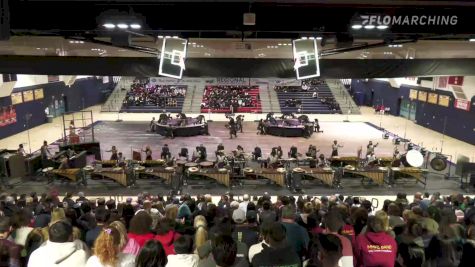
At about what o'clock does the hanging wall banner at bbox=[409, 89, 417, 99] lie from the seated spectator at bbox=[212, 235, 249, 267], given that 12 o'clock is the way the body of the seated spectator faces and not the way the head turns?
The hanging wall banner is roughly at 1 o'clock from the seated spectator.

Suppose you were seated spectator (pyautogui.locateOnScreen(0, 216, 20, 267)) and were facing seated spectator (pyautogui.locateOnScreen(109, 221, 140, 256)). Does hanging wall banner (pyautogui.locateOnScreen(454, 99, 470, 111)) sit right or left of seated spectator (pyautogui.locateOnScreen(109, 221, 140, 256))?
left

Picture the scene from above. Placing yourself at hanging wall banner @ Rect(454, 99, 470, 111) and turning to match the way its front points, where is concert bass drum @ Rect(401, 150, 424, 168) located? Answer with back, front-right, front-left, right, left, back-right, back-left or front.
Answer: front-left

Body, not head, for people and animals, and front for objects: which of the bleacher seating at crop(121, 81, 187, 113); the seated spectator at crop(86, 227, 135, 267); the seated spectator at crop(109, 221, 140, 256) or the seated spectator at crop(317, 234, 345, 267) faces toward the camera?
the bleacher seating

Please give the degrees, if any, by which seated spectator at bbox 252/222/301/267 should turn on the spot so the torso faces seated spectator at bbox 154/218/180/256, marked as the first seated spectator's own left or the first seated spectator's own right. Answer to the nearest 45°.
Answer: approximately 45° to the first seated spectator's own left

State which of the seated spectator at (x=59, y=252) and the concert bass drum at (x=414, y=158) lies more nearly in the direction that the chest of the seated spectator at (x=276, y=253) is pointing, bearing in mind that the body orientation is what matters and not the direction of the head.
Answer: the concert bass drum

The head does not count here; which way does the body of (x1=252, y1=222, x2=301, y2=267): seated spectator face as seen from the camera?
away from the camera

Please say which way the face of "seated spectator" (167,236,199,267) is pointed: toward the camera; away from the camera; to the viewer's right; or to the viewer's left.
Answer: away from the camera

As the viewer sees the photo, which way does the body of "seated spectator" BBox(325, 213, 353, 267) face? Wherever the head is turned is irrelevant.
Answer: away from the camera

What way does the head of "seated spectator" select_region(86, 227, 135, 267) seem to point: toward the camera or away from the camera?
away from the camera

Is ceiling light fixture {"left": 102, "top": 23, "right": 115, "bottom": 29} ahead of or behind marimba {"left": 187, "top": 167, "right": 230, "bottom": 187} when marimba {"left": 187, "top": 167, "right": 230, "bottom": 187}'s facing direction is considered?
ahead

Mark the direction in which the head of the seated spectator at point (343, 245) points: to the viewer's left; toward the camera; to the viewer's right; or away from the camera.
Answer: away from the camera

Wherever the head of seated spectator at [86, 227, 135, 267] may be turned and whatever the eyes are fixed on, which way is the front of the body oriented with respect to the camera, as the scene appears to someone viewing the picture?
away from the camera

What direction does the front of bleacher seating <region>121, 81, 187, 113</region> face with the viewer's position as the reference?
facing the viewer

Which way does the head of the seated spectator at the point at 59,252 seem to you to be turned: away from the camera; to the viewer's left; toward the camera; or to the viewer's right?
away from the camera

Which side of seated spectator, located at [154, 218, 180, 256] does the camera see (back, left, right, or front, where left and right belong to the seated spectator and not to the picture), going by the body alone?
back

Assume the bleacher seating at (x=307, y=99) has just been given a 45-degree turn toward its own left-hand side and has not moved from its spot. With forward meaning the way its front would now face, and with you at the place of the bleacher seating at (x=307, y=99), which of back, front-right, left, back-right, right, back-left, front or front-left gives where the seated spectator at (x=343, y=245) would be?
front-right

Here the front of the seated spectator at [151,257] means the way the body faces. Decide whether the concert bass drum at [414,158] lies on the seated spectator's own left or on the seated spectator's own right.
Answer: on the seated spectator's own right

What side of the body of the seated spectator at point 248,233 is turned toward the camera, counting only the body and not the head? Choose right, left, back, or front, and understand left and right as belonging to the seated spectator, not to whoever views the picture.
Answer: back

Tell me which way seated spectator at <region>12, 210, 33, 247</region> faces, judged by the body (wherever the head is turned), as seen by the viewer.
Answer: away from the camera

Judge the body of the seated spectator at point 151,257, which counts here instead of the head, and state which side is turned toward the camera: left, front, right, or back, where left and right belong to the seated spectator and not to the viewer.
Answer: back
